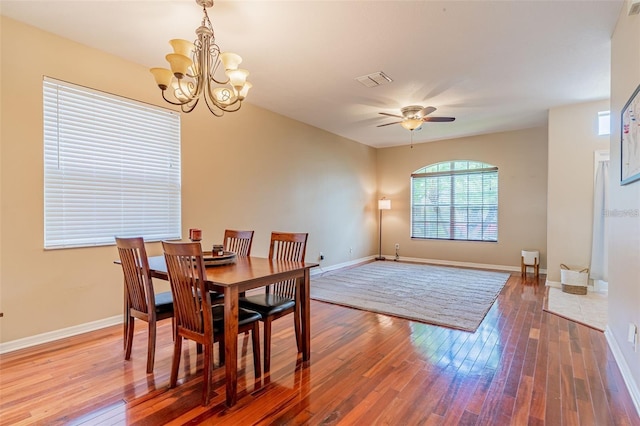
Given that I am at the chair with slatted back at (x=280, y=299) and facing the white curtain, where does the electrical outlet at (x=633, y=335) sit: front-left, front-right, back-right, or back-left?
front-right

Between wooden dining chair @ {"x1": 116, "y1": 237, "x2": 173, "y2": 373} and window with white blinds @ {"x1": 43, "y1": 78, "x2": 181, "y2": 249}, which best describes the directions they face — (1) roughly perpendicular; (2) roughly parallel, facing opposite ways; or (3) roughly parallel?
roughly perpendicular

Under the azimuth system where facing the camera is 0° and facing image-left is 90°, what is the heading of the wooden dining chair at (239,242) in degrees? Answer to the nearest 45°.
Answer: approximately 45°

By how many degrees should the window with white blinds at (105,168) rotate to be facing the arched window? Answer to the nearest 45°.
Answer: approximately 45° to its left

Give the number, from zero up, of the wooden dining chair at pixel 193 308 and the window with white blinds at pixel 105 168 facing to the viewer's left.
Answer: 0

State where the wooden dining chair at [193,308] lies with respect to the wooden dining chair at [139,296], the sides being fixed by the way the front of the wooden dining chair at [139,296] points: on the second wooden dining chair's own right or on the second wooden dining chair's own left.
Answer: on the second wooden dining chair's own right

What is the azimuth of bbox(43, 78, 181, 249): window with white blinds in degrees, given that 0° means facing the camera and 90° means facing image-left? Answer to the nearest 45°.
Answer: approximately 315°

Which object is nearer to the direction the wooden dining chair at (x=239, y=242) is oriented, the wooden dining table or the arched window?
the wooden dining table

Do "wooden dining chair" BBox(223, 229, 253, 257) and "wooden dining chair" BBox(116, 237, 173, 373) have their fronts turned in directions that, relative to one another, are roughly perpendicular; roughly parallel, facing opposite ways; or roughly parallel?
roughly parallel, facing opposite ways

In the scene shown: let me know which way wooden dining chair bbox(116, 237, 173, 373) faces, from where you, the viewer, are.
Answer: facing away from the viewer and to the right of the viewer

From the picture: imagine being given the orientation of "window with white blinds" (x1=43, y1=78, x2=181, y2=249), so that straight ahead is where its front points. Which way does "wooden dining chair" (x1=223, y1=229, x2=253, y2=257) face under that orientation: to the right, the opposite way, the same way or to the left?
to the right

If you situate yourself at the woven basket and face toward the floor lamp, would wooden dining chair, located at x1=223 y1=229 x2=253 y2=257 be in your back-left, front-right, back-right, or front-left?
front-left

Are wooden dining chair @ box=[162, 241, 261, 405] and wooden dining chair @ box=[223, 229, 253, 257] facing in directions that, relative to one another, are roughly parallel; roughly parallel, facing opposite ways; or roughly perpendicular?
roughly parallel, facing opposite ways

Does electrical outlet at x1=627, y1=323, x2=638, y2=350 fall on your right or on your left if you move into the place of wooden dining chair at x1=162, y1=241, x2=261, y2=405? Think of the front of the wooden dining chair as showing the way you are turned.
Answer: on your right

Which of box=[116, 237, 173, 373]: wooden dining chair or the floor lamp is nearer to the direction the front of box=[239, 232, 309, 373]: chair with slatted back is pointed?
the wooden dining chair

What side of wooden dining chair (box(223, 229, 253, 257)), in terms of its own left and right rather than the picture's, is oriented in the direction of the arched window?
back
